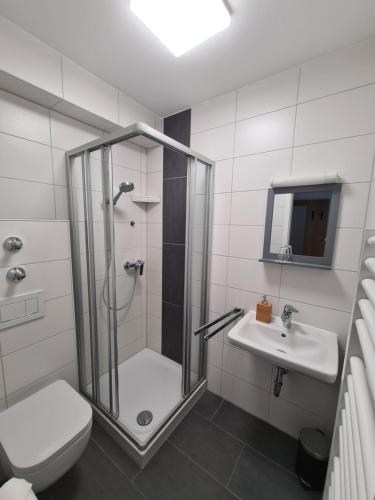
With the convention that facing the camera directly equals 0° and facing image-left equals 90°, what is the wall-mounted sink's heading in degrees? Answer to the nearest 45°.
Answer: approximately 45°

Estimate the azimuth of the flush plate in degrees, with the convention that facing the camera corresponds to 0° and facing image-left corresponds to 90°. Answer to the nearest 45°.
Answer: approximately 315°

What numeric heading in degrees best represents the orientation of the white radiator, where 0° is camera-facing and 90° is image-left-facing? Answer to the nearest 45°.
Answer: approximately 90°

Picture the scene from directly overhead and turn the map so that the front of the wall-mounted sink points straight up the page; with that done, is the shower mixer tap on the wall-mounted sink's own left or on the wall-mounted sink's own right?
on the wall-mounted sink's own right

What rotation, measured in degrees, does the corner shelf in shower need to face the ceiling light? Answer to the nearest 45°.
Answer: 0° — it already faces it

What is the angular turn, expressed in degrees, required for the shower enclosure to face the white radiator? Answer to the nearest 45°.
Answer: approximately 45° to its left

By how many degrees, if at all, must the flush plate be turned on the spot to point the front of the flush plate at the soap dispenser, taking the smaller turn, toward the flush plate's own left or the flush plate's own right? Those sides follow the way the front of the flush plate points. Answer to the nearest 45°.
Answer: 0° — it already faces it
